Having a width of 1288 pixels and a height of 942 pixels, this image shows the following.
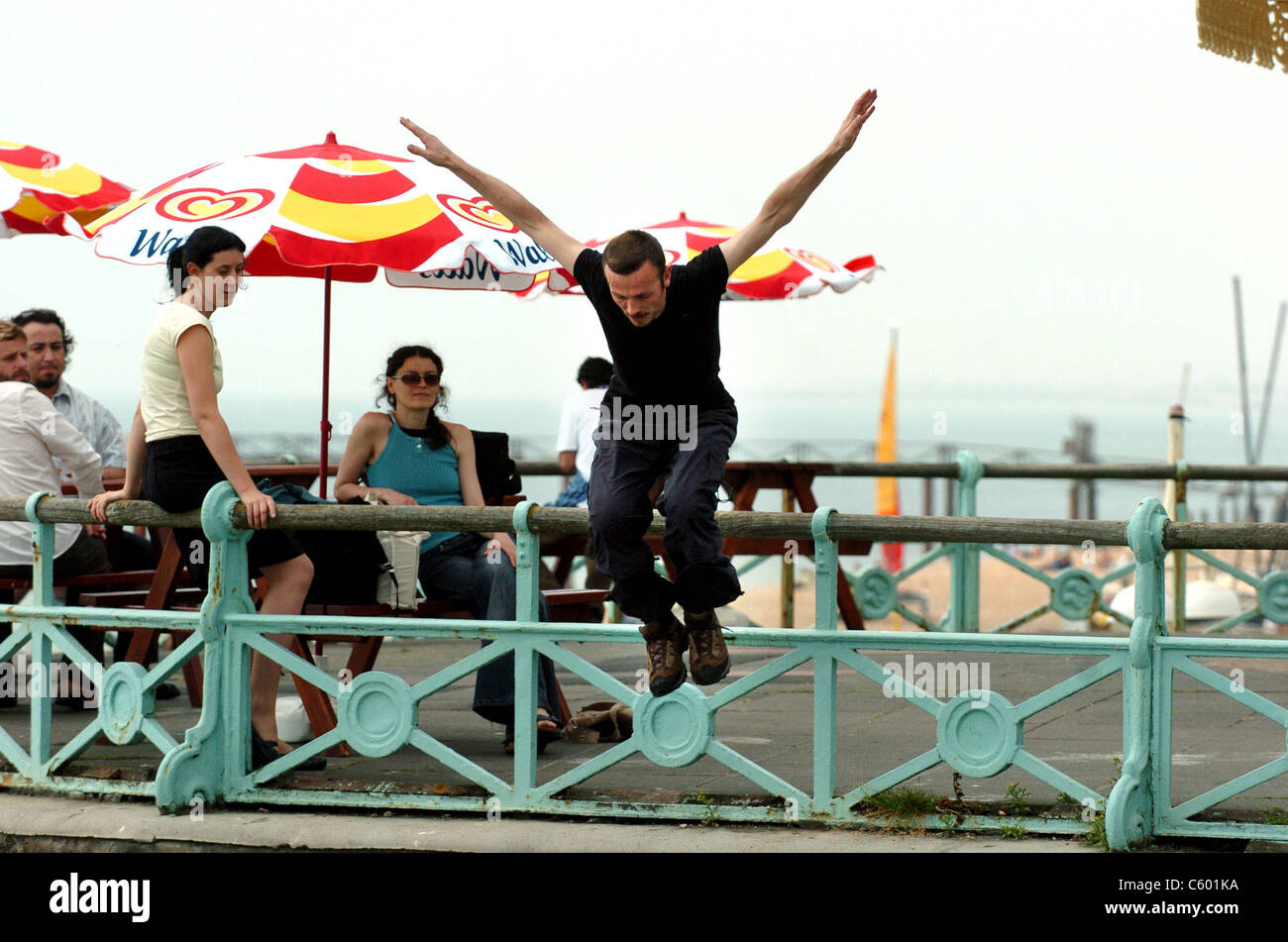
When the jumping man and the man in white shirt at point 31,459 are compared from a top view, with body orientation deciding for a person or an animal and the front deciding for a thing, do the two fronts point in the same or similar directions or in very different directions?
very different directions

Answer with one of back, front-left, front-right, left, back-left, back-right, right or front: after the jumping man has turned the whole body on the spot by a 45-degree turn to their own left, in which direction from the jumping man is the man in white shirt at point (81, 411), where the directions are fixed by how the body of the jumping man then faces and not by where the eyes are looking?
back

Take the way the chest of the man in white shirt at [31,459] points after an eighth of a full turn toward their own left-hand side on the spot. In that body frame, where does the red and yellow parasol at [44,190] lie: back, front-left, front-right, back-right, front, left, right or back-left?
front

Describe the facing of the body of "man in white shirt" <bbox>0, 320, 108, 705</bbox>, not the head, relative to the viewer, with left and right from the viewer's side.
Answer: facing away from the viewer and to the right of the viewer

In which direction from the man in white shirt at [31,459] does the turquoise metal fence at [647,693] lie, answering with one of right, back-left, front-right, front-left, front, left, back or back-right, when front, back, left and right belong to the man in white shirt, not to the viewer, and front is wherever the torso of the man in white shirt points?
right

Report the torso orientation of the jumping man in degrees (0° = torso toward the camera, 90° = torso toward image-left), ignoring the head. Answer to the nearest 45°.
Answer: approximately 0°

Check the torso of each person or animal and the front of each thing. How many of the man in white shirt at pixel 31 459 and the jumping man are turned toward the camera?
1

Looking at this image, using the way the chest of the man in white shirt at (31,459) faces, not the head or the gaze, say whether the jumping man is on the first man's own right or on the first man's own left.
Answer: on the first man's own right
